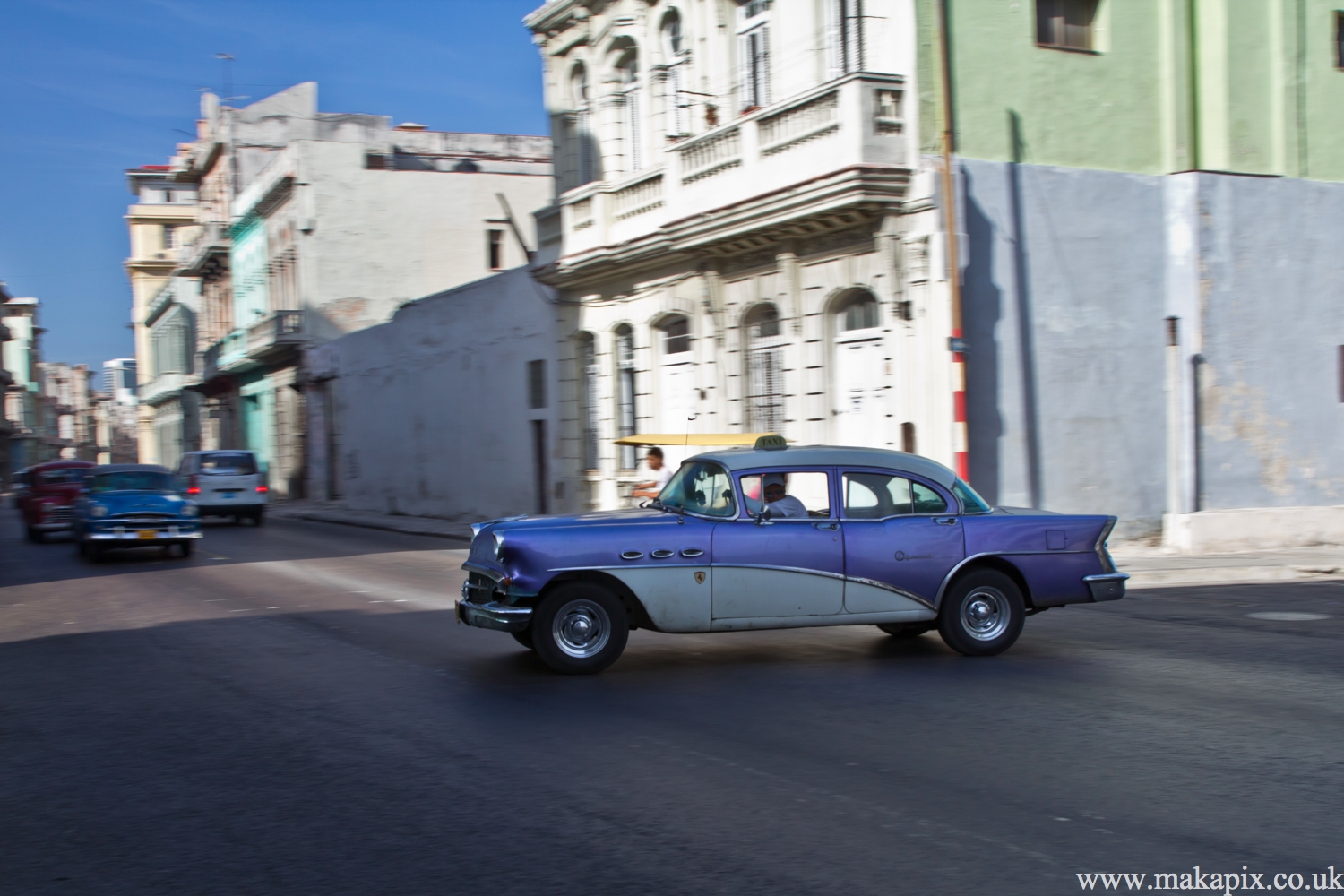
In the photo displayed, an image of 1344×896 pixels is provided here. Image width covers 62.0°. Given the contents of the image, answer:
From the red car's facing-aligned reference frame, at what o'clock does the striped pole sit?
The striped pole is roughly at 11 o'clock from the red car.

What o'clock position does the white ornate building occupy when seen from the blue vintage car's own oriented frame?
The white ornate building is roughly at 10 o'clock from the blue vintage car.

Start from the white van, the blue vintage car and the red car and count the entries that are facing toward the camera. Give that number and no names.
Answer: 2

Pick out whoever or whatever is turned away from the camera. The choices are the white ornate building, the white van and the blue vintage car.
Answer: the white van

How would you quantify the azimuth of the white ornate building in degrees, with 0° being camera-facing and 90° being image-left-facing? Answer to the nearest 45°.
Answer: approximately 45°

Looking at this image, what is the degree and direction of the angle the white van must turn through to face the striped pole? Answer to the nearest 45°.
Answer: approximately 135° to its right

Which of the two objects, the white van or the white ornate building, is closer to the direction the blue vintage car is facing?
the white ornate building

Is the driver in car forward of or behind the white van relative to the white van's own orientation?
behind

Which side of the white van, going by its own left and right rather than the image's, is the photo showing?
back

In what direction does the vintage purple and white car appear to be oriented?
to the viewer's left

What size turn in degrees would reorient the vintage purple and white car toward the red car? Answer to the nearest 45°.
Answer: approximately 45° to its right

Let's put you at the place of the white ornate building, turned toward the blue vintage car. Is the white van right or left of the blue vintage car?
right

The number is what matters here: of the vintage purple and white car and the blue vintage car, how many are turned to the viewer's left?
1

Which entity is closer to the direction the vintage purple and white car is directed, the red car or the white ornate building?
the red car

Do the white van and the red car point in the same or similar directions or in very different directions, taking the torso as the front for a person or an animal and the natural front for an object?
very different directions

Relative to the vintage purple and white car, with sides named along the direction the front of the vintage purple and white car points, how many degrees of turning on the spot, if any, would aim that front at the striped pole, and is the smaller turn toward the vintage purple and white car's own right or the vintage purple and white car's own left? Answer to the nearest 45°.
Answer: approximately 90° to the vintage purple and white car's own right

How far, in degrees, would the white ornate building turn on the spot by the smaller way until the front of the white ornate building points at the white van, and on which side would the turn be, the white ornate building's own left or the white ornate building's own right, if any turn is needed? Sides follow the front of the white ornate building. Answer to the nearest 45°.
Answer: approximately 90° to the white ornate building's own right
